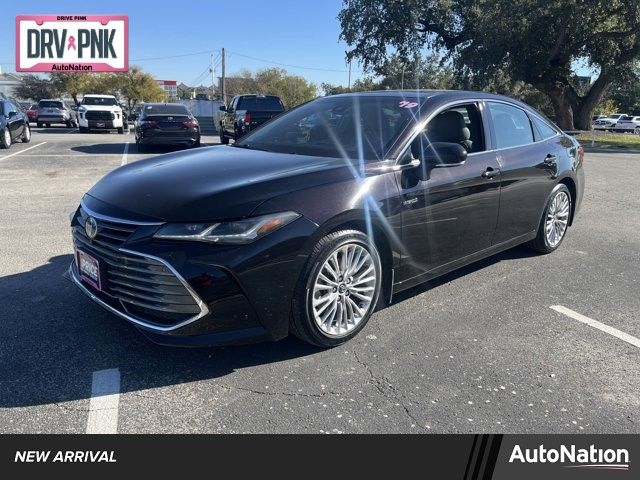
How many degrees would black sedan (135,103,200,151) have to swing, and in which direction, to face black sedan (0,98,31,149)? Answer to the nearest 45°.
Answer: approximately 45° to its left

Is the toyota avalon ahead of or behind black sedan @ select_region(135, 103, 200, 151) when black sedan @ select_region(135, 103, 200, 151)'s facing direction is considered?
behind

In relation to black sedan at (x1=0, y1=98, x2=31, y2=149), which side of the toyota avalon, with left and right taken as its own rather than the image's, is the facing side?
right

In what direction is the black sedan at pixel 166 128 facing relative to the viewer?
away from the camera

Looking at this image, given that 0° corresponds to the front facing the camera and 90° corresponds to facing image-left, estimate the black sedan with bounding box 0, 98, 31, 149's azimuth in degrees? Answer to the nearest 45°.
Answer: approximately 45°

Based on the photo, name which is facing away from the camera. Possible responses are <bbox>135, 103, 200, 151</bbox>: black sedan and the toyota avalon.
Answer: the black sedan

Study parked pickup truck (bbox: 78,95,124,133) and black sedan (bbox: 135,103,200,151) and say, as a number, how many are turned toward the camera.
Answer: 1

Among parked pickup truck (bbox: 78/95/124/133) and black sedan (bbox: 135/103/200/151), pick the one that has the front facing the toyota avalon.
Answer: the parked pickup truck

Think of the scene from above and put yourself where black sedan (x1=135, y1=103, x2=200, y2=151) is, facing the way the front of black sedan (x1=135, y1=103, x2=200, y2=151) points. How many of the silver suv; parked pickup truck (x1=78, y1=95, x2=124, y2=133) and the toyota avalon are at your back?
1

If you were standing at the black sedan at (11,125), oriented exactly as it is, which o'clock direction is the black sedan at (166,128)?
the black sedan at (166,128) is roughly at 9 o'clock from the black sedan at (11,125).

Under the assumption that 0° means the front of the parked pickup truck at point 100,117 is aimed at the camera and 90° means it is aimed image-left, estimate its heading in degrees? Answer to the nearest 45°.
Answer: approximately 0°

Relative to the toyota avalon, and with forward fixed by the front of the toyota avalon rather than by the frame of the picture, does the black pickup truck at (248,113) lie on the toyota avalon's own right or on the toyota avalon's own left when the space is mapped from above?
on the toyota avalon's own right

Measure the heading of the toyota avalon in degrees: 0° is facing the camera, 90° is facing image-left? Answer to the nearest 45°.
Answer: approximately 45°
